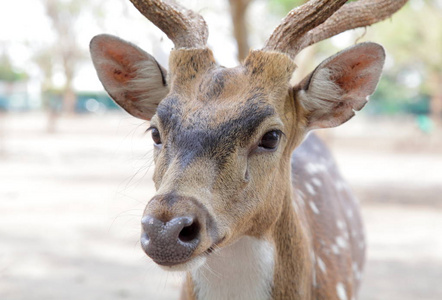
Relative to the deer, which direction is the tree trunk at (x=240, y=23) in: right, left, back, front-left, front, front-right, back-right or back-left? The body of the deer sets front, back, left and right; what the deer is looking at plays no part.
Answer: back-right

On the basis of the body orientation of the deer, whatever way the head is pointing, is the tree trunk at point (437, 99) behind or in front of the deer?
behind

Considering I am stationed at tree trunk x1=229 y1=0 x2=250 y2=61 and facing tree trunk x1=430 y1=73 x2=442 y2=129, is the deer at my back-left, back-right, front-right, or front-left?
back-right

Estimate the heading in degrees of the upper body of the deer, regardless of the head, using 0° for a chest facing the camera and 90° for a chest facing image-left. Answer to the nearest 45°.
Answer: approximately 45°
